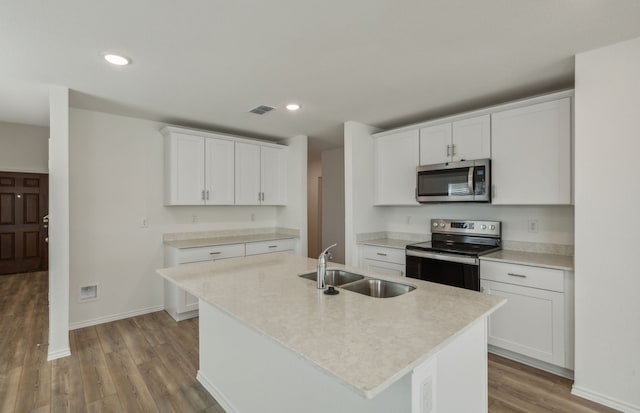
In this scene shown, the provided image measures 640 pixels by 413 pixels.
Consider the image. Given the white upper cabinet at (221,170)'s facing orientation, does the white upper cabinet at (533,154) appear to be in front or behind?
in front

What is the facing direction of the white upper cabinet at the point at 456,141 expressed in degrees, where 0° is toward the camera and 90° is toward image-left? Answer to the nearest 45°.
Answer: approximately 45°

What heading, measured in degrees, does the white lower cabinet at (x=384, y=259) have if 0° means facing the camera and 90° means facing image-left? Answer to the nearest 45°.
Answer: approximately 45°

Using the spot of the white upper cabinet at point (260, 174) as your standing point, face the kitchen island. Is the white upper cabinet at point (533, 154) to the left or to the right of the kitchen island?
left

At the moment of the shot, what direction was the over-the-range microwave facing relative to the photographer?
facing the viewer and to the left of the viewer

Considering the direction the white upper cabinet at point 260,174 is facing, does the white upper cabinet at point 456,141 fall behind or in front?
in front

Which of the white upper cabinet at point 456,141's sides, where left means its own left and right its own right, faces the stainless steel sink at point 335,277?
front

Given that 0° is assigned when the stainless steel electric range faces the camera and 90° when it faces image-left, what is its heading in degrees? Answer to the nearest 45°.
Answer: approximately 45°

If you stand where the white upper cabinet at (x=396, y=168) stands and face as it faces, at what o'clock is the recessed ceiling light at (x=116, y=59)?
The recessed ceiling light is roughly at 12 o'clock from the white upper cabinet.
